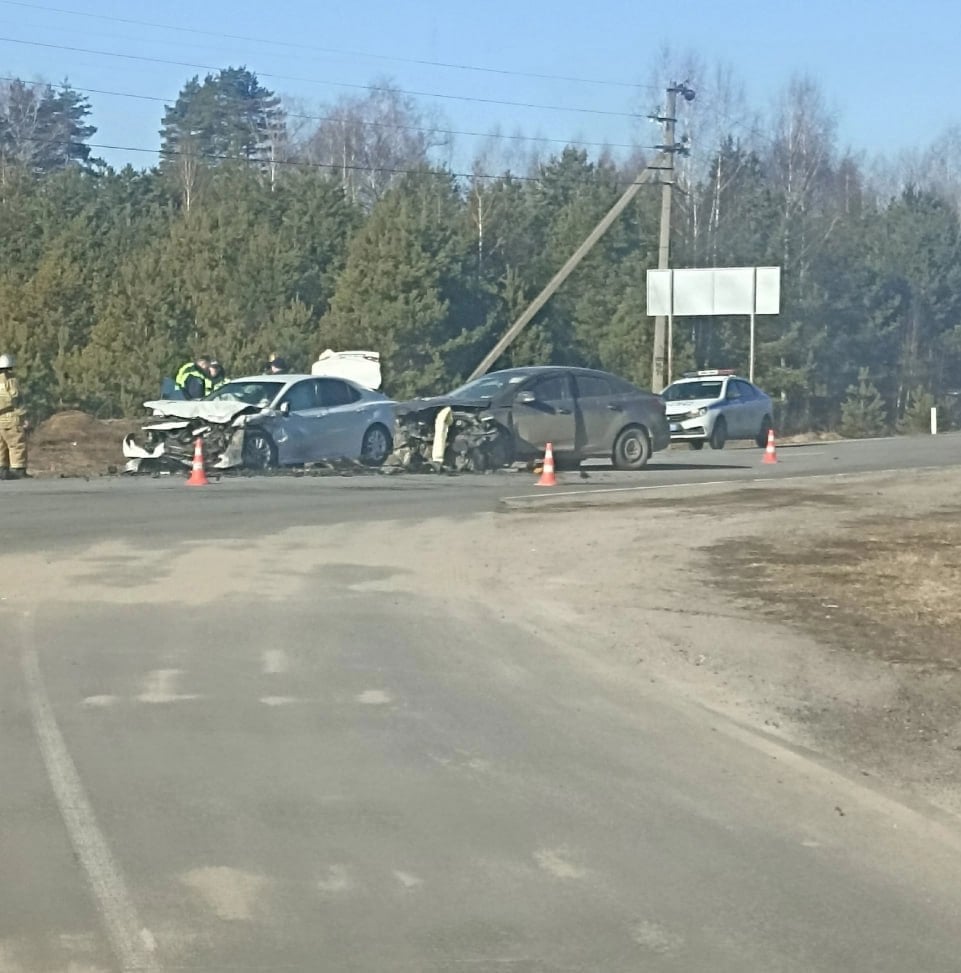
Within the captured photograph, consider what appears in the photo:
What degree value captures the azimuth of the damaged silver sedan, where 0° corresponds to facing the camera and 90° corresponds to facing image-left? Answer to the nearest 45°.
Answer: approximately 45°

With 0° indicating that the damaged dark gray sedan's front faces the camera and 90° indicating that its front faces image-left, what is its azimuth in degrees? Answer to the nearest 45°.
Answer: approximately 45°

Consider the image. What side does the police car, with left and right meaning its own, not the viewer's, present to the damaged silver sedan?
front

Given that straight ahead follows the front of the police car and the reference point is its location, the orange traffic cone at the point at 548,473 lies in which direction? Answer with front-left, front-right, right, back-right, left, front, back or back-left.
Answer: front-left

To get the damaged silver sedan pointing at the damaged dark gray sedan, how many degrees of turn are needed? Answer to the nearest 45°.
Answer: approximately 135° to its left

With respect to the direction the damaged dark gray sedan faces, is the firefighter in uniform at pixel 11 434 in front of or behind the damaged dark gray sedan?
in front

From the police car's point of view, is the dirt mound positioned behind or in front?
in front

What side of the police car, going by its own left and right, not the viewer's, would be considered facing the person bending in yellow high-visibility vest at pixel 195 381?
front

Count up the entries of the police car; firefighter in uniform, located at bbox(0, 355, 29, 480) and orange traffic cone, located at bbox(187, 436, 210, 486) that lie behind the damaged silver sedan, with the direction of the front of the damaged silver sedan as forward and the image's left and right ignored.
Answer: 1

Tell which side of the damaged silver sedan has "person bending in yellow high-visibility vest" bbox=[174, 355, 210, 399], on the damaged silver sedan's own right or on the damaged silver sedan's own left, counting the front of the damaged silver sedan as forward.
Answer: on the damaged silver sedan's own right

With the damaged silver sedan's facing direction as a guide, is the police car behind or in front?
behind
